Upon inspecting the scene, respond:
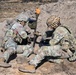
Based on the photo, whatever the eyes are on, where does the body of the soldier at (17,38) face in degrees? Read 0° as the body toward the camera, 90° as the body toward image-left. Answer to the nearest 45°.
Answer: approximately 270°

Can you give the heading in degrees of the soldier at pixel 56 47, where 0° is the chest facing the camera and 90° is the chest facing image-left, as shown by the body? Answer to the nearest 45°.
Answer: approximately 90°

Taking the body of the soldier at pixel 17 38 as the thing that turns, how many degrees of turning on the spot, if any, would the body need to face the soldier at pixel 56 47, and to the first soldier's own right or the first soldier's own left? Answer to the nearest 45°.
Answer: approximately 45° to the first soldier's own right

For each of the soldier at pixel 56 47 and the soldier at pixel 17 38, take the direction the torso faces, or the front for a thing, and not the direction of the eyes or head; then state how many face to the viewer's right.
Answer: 1

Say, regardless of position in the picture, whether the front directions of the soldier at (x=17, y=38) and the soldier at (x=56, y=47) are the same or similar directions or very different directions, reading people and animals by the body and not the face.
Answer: very different directions
